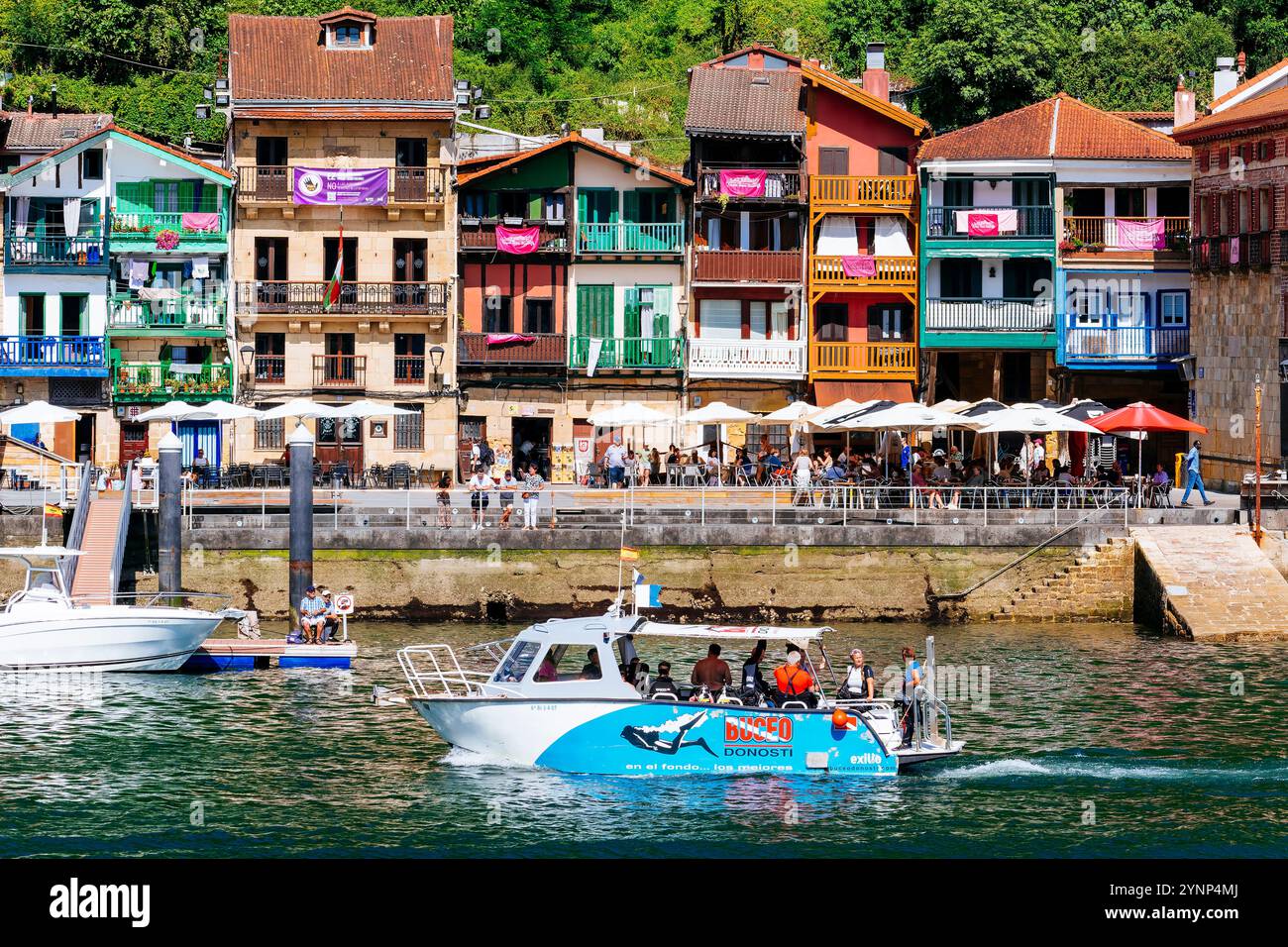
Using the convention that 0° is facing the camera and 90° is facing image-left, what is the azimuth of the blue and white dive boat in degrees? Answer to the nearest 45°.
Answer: approximately 90°

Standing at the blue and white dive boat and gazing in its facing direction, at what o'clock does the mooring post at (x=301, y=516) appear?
The mooring post is roughly at 2 o'clock from the blue and white dive boat.

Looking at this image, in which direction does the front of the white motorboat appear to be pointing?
to the viewer's right

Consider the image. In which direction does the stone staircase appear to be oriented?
to the viewer's left

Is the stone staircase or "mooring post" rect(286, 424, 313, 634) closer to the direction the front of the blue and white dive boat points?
the mooring post

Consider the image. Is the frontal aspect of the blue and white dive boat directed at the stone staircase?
no

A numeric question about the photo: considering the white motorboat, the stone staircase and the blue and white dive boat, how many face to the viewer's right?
1

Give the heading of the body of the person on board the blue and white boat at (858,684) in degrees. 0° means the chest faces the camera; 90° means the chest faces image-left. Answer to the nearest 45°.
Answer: approximately 45°
